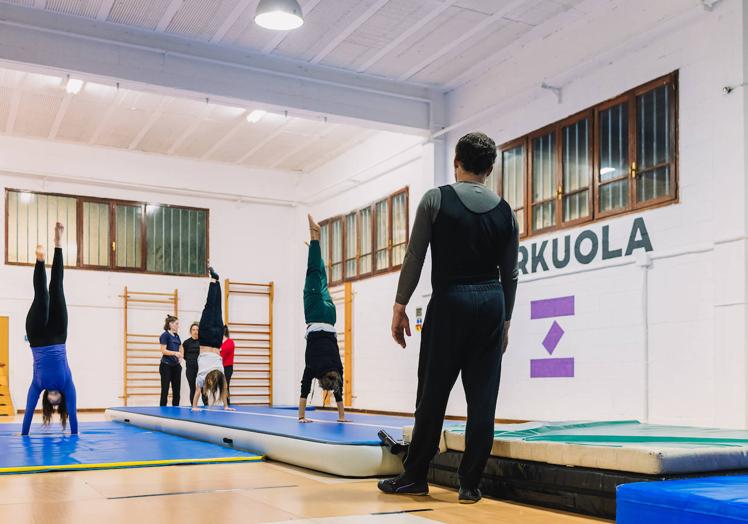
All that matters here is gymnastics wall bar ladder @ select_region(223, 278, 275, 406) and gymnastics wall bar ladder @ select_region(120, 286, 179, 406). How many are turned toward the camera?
2

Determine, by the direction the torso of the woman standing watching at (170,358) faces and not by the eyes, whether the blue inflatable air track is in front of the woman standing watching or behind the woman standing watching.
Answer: in front

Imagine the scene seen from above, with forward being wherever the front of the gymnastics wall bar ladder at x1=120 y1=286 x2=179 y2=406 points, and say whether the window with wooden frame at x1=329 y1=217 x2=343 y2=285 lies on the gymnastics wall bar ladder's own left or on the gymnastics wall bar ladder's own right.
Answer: on the gymnastics wall bar ladder's own left

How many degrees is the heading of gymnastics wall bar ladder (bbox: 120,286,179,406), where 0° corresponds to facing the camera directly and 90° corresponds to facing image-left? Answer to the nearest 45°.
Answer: approximately 0°

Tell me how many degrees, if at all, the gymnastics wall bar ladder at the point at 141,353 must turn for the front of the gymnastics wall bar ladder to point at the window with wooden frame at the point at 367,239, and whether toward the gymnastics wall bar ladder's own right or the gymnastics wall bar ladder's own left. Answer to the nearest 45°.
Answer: approximately 45° to the gymnastics wall bar ladder's own left

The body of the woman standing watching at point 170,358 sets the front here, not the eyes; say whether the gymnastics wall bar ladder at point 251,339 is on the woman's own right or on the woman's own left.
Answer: on the woman's own left

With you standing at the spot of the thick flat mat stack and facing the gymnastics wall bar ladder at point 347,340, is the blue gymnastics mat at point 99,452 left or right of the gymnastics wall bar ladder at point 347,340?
left

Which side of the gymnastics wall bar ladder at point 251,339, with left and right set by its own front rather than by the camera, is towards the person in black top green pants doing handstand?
front

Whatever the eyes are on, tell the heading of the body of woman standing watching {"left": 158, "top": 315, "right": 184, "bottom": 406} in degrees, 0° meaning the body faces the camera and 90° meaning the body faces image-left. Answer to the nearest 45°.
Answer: approximately 315°

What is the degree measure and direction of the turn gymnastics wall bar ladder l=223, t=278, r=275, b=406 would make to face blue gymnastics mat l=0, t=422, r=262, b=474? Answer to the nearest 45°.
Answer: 0° — it already faces it

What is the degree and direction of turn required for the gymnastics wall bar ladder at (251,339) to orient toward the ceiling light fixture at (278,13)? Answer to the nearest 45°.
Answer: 0° — it already faces it

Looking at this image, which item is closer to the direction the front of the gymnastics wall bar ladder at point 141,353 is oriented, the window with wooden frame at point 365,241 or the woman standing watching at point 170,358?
the woman standing watching
